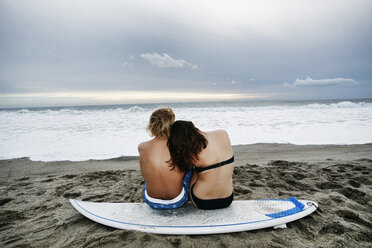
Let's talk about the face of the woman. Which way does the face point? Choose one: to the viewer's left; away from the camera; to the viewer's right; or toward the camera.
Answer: away from the camera

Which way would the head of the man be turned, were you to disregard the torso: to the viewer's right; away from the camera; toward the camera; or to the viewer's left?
away from the camera

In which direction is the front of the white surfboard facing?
to the viewer's left

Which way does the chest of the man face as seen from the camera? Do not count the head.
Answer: away from the camera
